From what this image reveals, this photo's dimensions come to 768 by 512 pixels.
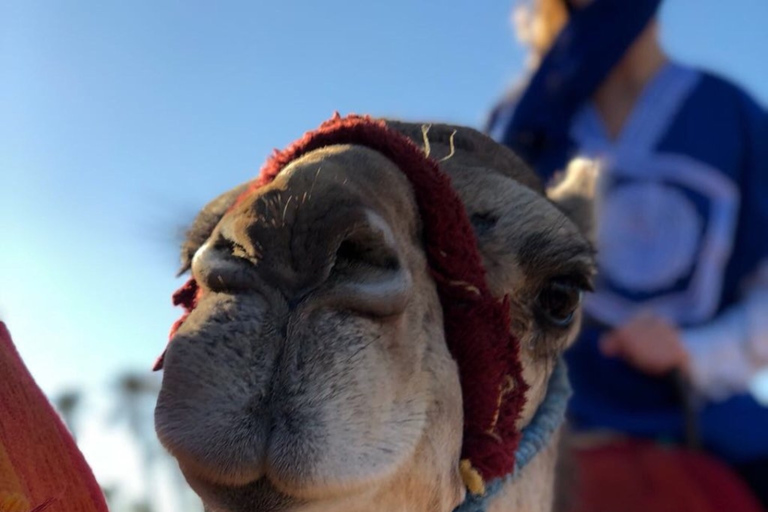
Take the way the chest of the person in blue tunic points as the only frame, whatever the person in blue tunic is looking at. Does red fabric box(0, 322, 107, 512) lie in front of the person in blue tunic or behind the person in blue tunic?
in front
